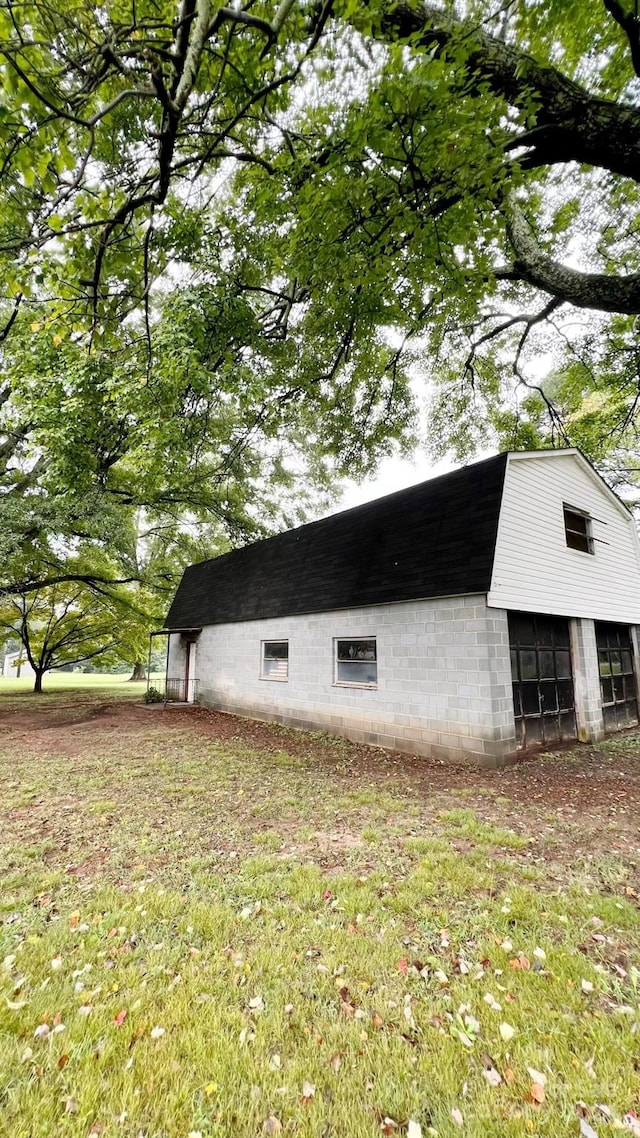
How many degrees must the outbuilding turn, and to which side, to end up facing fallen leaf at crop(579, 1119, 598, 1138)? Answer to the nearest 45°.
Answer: approximately 45° to its right

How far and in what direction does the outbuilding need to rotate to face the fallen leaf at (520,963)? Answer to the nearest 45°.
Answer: approximately 45° to its right

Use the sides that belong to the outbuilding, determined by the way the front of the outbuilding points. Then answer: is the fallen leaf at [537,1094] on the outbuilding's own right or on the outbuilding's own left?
on the outbuilding's own right

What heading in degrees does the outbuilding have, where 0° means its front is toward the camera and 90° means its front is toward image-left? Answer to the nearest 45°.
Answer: approximately 315°

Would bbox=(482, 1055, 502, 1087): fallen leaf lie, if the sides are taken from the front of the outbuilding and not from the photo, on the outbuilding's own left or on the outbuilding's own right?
on the outbuilding's own right

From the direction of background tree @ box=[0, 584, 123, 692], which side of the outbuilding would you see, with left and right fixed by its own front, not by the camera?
back
